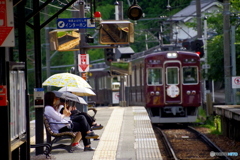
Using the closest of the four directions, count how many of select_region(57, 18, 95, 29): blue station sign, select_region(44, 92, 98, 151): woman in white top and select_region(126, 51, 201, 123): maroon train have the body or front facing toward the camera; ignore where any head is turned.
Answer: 2

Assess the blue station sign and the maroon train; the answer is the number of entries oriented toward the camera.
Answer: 2

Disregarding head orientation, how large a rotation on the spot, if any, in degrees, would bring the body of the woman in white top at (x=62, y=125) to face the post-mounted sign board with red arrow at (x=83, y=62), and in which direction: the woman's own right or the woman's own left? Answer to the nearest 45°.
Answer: approximately 90° to the woman's own left

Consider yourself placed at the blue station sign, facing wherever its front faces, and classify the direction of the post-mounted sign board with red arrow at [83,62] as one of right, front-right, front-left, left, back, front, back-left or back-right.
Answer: back

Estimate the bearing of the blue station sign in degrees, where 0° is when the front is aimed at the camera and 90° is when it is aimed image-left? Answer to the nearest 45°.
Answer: approximately 0°

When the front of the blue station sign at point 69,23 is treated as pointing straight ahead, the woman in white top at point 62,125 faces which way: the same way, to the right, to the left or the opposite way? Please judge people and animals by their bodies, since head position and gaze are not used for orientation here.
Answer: to the left

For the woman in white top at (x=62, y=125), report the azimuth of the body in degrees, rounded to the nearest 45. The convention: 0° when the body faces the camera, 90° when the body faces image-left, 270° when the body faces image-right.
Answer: approximately 270°
